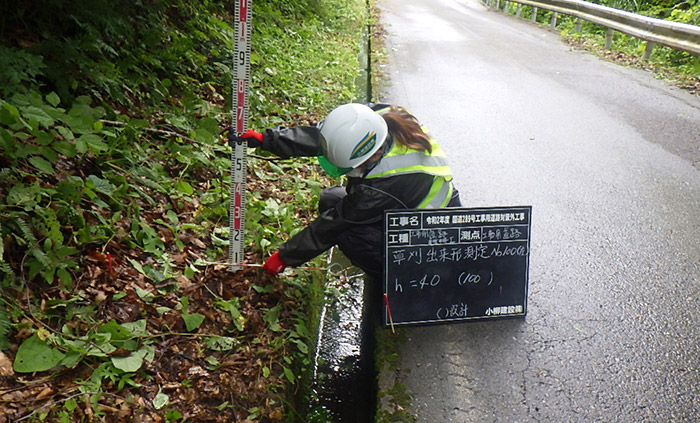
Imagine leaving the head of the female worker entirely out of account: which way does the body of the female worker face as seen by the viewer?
to the viewer's left

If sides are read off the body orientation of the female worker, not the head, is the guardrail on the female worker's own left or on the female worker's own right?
on the female worker's own right
